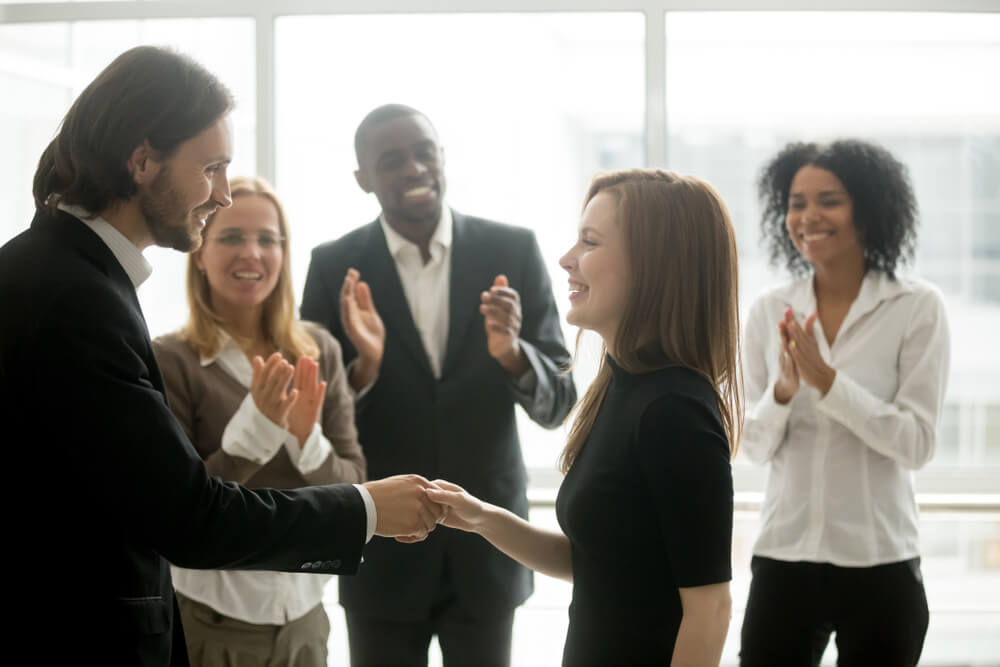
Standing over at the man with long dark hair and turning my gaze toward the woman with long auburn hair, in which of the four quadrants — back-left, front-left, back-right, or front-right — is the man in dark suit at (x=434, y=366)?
front-left

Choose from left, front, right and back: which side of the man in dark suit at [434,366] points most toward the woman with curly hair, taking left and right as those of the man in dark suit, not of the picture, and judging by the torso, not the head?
left

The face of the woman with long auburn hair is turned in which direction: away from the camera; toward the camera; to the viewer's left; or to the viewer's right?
to the viewer's left

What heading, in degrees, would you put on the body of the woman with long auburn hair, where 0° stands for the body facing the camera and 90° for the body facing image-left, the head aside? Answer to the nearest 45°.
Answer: approximately 90°

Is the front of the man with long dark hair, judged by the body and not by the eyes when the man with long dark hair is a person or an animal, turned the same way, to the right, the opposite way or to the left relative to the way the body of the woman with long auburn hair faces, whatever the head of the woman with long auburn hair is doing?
the opposite way

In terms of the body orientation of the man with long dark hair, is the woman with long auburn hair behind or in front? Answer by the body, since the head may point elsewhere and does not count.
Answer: in front

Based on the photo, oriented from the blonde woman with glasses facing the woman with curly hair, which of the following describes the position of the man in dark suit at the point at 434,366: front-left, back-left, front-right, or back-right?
front-left

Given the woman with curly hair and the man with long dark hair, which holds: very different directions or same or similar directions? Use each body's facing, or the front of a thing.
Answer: very different directions

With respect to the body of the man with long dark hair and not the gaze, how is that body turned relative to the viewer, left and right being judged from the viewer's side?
facing to the right of the viewer

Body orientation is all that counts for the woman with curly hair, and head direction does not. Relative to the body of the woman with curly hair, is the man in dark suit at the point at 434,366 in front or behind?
in front

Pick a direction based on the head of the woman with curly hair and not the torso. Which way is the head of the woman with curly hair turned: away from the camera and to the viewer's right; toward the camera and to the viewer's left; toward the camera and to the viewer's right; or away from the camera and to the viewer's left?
toward the camera and to the viewer's left

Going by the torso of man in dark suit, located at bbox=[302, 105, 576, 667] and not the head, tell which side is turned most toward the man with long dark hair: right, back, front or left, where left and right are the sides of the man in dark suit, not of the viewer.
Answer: front

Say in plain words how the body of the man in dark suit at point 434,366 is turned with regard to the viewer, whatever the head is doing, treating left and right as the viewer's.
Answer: facing the viewer

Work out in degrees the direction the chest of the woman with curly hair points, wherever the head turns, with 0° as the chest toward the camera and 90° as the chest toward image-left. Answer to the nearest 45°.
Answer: approximately 45°

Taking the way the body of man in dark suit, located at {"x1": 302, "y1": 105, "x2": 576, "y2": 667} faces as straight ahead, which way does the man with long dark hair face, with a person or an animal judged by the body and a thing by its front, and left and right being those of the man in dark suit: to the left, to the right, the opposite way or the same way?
to the left
